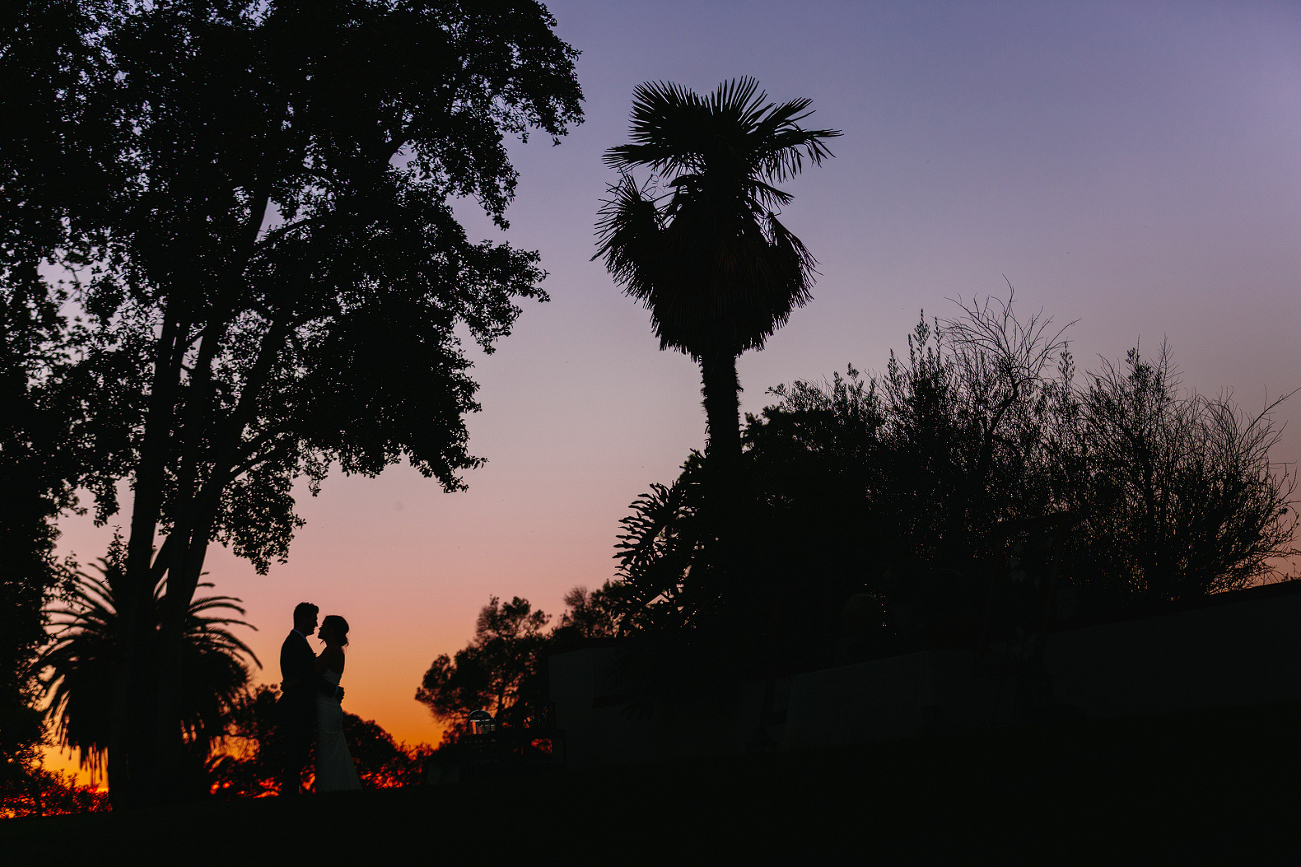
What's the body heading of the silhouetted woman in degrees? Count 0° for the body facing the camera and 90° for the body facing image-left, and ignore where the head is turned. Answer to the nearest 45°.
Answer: approximately 90°

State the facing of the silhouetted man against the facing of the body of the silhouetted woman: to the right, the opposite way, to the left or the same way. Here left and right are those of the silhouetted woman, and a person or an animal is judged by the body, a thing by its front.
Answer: the opposite way

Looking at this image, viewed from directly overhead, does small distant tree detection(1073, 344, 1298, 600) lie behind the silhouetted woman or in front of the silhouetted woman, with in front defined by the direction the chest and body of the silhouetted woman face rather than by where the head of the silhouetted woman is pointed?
behind

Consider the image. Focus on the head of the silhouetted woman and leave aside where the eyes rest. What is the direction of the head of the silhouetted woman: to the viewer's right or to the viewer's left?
to the viewer's left

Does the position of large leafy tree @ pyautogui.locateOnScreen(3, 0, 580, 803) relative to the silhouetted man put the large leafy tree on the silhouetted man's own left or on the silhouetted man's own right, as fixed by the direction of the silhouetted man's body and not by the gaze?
on the silhouetted man's own left

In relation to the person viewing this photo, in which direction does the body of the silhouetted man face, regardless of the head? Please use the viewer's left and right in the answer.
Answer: facing to the right of the viewer

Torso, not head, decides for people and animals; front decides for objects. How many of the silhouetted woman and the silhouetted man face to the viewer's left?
1

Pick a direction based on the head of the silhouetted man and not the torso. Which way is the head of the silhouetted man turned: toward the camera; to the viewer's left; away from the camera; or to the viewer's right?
to the viewer's right
